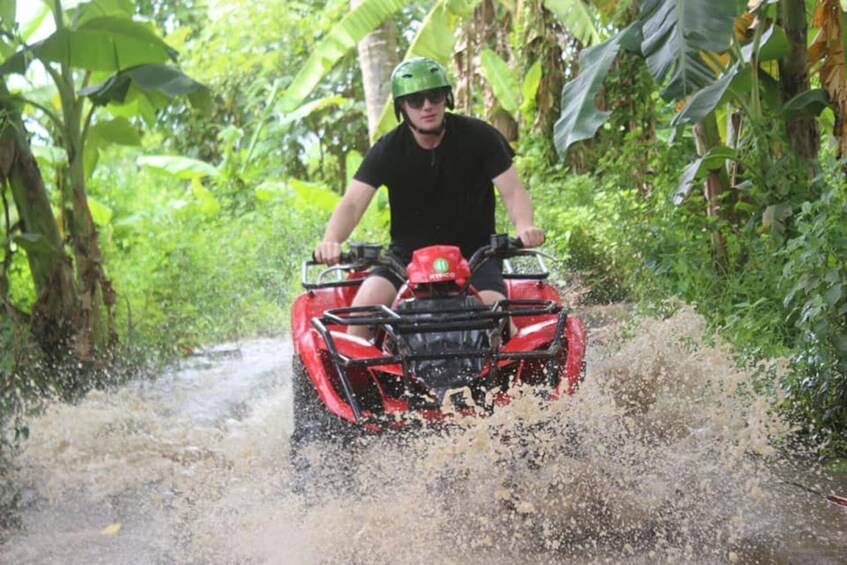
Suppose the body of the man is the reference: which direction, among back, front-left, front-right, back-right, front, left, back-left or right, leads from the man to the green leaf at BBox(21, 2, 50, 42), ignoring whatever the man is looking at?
back-right

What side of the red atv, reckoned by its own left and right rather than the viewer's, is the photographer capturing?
front

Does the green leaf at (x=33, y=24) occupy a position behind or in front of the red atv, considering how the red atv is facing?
behind

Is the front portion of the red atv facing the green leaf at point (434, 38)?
no

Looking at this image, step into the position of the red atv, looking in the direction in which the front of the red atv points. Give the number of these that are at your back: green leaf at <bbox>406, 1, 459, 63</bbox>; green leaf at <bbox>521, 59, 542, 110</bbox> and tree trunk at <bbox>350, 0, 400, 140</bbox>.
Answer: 3

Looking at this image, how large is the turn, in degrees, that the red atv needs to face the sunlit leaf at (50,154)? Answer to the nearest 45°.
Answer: approximately 135° to its right

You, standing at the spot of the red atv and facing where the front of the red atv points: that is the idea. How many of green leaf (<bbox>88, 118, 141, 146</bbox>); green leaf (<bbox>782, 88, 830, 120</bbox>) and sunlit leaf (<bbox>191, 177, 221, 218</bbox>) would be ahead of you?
0

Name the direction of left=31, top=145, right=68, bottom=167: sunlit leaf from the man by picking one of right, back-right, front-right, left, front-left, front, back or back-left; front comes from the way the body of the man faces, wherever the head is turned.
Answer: back-right

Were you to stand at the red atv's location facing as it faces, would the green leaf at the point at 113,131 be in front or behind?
behind

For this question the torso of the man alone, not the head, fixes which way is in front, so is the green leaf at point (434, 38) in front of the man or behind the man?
behind

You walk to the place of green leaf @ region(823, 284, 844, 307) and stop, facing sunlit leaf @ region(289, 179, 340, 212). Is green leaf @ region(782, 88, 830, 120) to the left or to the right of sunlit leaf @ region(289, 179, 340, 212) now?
right

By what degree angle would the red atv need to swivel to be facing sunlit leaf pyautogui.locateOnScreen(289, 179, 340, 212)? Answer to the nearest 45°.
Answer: approximately 180°

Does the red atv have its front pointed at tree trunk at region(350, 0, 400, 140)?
no
